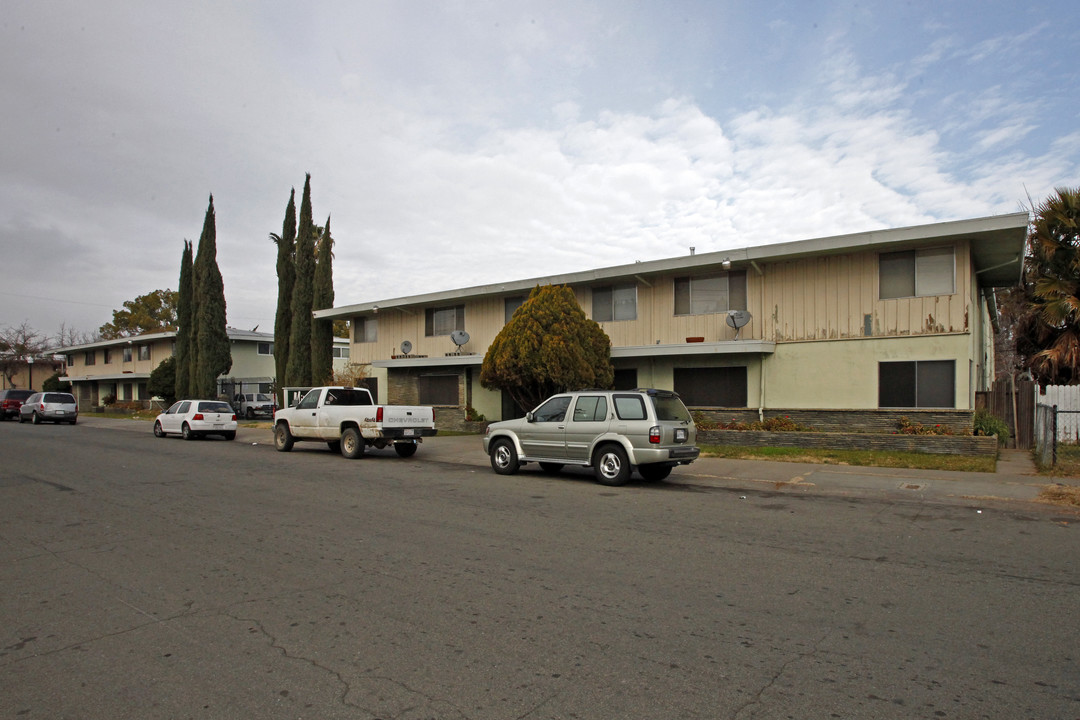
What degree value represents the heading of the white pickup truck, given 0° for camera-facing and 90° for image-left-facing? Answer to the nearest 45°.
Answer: approximately 135°

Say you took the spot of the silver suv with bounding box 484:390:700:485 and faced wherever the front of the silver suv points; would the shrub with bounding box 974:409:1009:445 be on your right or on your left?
on your right

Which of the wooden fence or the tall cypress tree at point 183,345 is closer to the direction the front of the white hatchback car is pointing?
the tall cypress tree

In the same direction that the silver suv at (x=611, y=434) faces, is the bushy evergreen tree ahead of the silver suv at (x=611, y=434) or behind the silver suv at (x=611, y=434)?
ahead

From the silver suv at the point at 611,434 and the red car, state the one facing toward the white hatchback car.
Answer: the silver suv

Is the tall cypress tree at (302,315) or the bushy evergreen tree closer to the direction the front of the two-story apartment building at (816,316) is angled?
the bushy evergreen tree

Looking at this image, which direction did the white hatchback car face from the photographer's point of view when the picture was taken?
facing away from the viewer and to the left of the viewer

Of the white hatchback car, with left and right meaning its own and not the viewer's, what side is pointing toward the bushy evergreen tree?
back

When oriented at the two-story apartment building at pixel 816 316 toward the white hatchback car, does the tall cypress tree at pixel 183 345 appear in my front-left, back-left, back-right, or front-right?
front-right

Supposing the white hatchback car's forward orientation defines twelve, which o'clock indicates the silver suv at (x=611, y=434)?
The silver suv is roughly at 7 o'clock from the white hatchback car.

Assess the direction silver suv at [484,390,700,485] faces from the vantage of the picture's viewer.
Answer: facing away from the viewer and to the left of the viewer

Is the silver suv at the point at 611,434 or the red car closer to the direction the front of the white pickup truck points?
the red car

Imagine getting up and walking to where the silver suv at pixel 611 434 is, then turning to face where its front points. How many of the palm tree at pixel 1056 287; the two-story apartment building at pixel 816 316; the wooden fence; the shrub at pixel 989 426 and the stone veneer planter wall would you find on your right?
5
